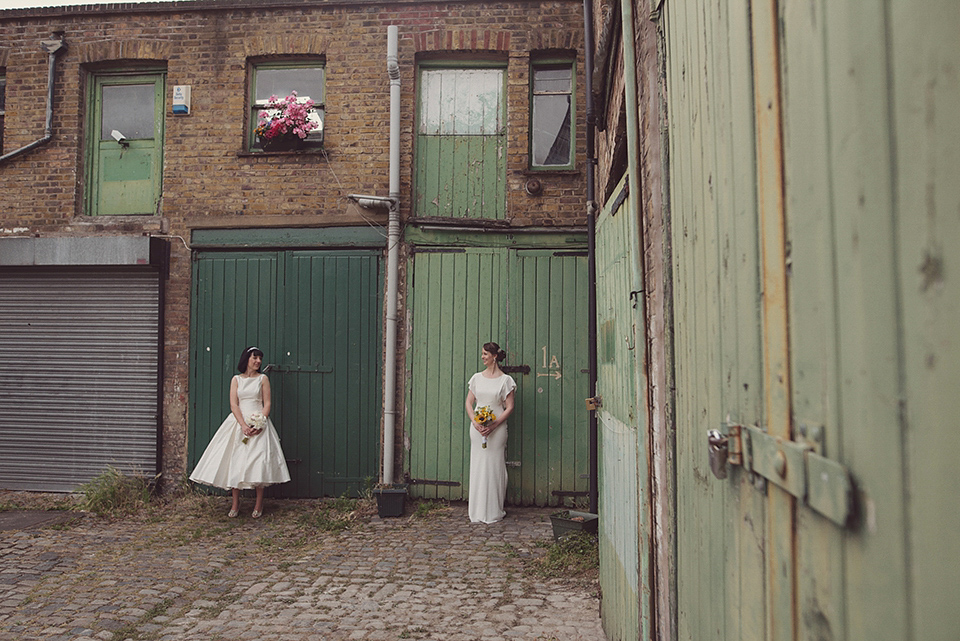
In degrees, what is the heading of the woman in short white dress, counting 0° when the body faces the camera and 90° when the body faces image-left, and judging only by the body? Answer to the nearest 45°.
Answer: approximately 0°

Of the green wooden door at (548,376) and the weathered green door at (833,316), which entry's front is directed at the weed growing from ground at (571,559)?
the green wooden door

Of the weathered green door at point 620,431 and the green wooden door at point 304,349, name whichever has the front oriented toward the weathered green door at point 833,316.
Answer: the green wooden door

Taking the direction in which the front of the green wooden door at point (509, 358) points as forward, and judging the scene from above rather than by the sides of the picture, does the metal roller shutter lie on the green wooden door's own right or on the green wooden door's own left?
on the green wooden door's own right

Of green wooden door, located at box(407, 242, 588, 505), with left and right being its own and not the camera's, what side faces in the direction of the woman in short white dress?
right

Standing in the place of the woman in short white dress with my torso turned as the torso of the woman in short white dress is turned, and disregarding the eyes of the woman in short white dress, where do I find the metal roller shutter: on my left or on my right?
on my right

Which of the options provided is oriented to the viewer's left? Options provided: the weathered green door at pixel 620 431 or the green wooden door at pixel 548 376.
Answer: the weathered green door

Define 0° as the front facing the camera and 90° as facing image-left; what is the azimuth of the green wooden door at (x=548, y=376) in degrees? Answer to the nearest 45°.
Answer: approximately 0°

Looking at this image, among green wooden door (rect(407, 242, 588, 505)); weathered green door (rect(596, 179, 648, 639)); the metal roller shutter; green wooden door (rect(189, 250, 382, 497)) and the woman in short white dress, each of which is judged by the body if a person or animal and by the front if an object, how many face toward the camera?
4
